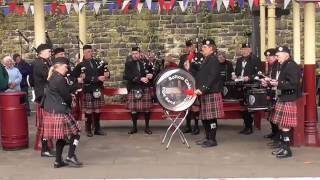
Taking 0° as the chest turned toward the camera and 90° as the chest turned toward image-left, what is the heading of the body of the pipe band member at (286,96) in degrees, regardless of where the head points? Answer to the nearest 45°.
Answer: approximately 90°

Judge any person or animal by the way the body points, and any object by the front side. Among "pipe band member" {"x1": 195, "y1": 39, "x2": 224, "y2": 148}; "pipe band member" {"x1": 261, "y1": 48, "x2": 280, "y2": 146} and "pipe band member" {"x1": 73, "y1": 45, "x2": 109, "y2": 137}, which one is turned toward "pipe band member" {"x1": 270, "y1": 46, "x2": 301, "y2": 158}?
"pipe band member" {"x1": 73, "y1": 45, "x2": 109, "y2": 137}

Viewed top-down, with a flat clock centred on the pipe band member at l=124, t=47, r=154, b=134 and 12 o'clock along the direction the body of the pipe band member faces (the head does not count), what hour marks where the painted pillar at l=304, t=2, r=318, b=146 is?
The painted pillar is roughly at 10 o'clock from the pipe band member.

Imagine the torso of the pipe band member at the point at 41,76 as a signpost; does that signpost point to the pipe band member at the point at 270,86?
yes

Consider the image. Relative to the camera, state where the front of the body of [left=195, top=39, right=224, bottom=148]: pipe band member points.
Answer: to the viewer's left

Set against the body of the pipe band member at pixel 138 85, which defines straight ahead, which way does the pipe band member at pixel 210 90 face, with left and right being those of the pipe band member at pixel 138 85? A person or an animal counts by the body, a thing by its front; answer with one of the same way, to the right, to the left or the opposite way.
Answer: to the right

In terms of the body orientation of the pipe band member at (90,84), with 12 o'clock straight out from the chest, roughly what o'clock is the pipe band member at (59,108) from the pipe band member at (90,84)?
the pipe band member at (59,108) is roughly at 2 o'clock from the pipe band member at (90,84).

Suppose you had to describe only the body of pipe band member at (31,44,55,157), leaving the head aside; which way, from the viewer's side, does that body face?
to the viewer's right

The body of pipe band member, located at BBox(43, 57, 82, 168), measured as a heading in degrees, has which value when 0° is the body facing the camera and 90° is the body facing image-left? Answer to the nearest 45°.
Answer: approximately 270°

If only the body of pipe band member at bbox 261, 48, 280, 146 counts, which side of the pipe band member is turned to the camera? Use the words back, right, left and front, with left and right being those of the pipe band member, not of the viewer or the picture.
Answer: left

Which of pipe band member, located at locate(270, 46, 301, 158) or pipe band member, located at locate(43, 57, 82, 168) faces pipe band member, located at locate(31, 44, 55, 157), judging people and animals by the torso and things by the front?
pipe band member, located at locate(270, 46, 301, 158)

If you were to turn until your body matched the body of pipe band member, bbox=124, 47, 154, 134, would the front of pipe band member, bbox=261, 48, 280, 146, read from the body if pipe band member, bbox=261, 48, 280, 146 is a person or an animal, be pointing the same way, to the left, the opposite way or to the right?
to the right

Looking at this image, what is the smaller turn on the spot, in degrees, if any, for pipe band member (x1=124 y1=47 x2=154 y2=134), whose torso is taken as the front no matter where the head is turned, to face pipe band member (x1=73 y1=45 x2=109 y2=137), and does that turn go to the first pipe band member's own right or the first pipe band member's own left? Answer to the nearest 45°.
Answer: approximately 90° to the first pipe band member's own right

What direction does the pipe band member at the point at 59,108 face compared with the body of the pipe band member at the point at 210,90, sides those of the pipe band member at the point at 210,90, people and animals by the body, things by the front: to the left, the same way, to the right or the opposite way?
the opposite way

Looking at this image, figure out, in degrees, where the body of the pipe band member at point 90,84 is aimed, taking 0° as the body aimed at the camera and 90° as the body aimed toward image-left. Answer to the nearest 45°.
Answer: approximately 315°

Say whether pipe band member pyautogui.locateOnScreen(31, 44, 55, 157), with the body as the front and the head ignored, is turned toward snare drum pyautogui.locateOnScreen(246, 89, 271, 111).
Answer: yes
